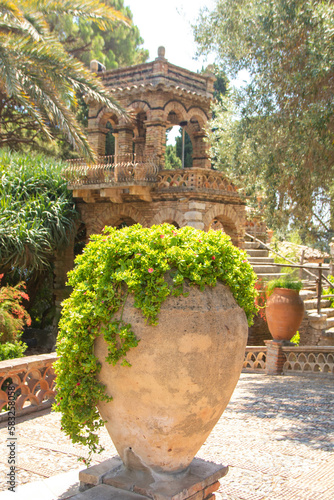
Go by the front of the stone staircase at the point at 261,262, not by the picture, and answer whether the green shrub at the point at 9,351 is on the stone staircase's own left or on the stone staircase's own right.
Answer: on the stone staircase's own right

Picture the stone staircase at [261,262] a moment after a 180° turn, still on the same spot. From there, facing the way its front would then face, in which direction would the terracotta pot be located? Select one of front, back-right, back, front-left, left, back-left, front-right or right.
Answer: back-left

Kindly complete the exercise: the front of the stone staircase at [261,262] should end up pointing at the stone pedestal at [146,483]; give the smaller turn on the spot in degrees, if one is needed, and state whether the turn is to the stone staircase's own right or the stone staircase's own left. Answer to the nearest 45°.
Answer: approximately 45° to the stone staircase's own right

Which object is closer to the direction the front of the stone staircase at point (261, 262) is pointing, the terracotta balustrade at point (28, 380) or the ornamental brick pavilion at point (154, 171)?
the terracotta balustrade

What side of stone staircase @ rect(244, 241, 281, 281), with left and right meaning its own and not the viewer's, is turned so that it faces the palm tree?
right

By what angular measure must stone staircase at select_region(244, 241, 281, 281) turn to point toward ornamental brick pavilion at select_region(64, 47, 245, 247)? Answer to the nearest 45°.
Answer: approximately 90° to its right

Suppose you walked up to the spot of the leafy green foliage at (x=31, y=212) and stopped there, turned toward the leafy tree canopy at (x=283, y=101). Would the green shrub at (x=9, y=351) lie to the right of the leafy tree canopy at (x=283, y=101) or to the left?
right

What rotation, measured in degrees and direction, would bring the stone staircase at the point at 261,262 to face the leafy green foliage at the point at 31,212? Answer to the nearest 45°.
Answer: approximately 90° to its right

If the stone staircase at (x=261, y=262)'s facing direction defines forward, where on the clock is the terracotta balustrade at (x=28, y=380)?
The terracotta balustrade is roughly at 2 o'clock from the stone staircase.

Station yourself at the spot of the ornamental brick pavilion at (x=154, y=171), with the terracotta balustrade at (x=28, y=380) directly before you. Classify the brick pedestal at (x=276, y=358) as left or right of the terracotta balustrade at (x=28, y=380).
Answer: left

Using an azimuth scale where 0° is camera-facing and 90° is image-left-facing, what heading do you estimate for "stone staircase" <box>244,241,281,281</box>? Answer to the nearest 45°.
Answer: approximately 315°

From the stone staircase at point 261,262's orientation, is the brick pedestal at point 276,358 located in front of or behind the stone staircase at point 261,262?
in front

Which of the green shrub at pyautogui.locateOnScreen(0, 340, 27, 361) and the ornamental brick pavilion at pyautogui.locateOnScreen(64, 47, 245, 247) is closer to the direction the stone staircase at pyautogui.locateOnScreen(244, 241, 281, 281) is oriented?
the green shrub
